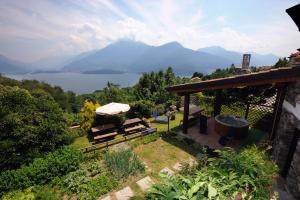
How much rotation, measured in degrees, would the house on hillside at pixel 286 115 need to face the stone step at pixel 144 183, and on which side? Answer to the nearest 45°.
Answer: approximately 45° to its left

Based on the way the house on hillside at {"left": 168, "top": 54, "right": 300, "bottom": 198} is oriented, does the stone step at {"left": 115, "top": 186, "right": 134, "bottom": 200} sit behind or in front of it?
in front

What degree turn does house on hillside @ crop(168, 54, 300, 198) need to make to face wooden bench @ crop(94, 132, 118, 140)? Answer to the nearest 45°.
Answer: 0° — it already faces it

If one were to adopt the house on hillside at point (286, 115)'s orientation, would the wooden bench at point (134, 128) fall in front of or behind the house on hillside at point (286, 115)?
in front

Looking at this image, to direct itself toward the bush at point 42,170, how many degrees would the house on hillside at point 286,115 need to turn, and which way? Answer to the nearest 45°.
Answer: approximately 45° to its left

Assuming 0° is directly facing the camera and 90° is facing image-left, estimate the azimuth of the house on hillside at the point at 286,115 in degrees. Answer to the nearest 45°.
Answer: approximately 90°

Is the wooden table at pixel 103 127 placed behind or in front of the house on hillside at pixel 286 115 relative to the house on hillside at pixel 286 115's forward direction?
in front
